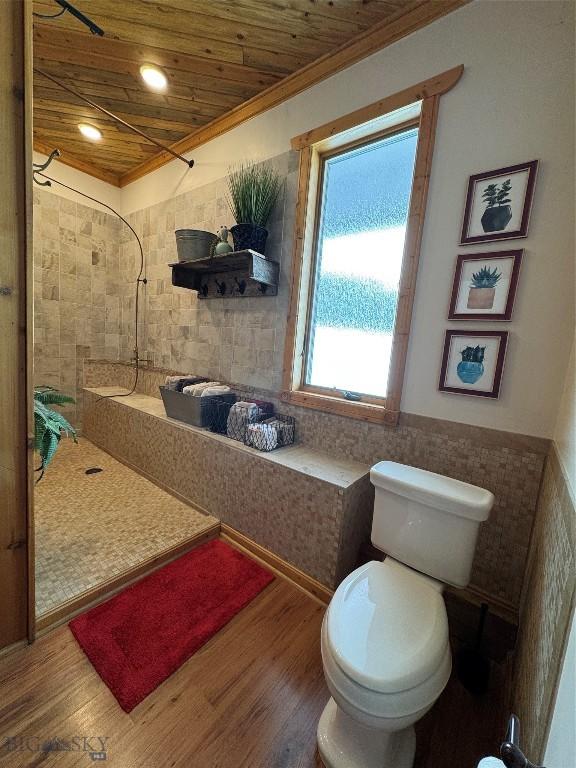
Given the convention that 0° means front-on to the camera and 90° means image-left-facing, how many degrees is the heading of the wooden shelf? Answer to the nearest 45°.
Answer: approximately 45°

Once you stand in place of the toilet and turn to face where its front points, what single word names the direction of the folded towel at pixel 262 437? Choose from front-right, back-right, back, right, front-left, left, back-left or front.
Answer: back-right

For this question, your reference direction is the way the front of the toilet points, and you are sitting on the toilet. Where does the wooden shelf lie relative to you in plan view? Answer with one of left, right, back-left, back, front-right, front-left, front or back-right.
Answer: back-right

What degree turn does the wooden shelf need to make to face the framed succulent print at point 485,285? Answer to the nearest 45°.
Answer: approximately 90° to its left

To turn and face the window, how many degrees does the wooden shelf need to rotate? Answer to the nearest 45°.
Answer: approximately 90° to its left

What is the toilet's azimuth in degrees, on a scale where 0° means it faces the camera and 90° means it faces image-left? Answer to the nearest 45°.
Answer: approximately 0°

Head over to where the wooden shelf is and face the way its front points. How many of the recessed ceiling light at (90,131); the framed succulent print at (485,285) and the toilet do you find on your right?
1
